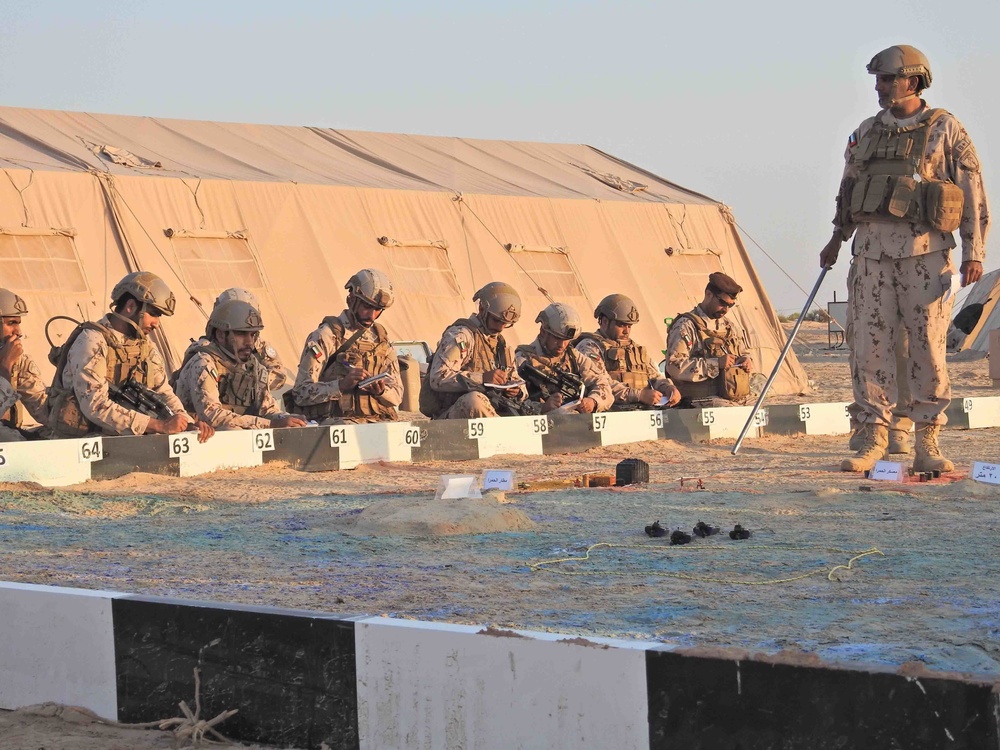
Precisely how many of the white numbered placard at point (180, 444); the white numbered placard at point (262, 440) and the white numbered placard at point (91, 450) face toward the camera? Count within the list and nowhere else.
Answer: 3

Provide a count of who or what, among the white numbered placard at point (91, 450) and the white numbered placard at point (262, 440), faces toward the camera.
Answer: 2

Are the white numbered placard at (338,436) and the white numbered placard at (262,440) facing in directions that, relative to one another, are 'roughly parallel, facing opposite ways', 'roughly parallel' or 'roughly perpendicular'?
roughly parallel

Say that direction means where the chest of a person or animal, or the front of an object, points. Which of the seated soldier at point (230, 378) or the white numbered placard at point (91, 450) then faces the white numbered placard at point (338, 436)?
the seated soldier

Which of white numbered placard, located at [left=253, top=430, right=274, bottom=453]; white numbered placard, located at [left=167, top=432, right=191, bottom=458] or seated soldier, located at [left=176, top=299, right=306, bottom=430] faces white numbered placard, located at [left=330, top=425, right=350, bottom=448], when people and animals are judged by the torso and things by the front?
the seated soldier

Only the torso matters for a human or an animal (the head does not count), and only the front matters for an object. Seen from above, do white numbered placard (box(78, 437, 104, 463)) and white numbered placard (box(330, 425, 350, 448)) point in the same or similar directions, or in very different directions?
same or similar directions

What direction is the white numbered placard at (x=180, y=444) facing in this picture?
toward the camera

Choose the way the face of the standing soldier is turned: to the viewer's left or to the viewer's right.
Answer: to the viewer's left

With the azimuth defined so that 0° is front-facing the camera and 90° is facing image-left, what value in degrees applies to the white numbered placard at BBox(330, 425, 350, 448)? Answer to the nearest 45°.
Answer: approximately 0°

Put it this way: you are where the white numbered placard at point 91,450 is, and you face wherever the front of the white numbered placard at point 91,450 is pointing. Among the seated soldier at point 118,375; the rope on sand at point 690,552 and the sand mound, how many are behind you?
1

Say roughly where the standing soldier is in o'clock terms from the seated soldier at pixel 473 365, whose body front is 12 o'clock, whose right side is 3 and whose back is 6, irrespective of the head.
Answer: The standing soldier is roughly at 12 o'clock from the seated soldier.

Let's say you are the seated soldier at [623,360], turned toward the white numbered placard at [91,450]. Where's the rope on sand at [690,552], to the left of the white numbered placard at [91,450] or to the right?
left

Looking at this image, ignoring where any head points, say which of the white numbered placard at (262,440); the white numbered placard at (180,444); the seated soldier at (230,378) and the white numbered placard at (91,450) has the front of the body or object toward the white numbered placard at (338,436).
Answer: the seated soldier

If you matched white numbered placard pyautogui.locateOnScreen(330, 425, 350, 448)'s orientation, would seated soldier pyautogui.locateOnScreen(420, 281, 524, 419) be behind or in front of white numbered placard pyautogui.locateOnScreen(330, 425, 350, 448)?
behind

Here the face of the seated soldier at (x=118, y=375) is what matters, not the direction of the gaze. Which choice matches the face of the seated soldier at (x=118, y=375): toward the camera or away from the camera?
toward the camera

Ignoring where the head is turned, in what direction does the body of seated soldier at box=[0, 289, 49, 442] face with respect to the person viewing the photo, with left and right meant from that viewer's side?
facing the viewer and to the right of the viewer
